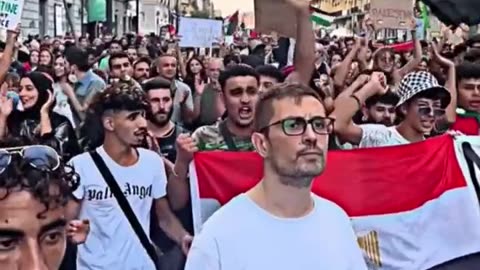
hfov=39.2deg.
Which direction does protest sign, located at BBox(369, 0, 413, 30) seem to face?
toward the camera

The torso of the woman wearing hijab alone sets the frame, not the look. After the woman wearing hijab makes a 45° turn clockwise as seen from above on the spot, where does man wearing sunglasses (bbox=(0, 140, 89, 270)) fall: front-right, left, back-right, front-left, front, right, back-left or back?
left

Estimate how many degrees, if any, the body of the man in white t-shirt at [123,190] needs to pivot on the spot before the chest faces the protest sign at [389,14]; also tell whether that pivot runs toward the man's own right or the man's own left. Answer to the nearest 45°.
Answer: approximately 90° to the man's own left

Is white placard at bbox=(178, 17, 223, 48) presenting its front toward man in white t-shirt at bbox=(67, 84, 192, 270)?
yes

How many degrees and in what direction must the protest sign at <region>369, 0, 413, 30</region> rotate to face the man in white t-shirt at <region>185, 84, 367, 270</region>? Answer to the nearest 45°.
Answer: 0° — it already faces them

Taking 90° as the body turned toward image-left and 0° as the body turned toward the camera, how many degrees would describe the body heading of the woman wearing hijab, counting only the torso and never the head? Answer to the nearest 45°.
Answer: approximately 45°

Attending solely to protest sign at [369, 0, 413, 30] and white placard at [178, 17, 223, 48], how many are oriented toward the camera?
2

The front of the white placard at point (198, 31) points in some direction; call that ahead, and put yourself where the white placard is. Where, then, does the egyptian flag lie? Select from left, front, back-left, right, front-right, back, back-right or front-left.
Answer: front

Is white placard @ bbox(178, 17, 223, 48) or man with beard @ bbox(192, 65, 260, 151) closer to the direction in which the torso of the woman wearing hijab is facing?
the man with beard

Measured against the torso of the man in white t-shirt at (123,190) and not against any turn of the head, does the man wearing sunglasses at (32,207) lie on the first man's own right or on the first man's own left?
on the first man's own right
